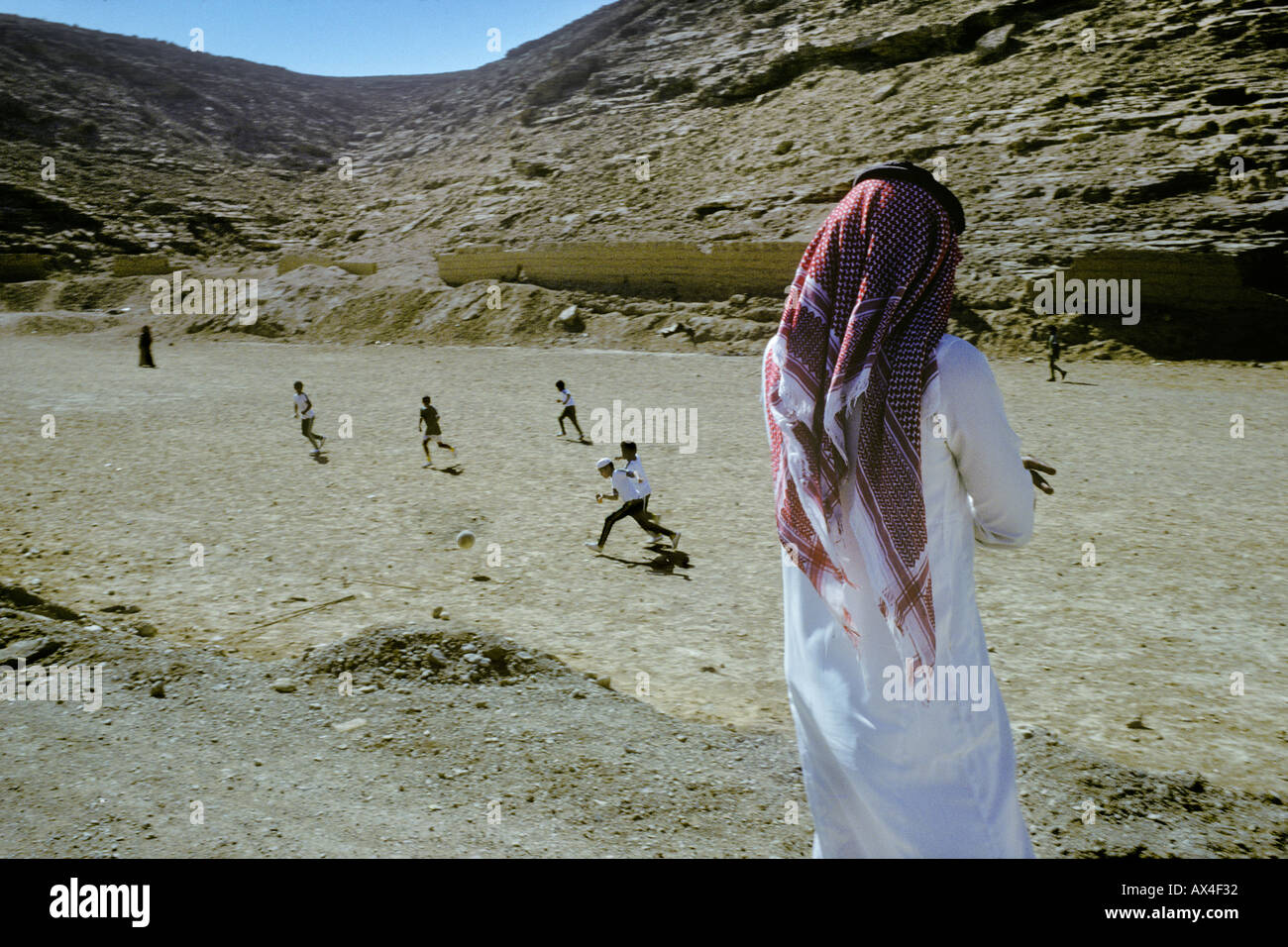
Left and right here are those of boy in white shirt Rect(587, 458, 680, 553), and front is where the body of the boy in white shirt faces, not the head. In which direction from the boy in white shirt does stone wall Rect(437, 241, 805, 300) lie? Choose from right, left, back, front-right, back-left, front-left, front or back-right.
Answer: right

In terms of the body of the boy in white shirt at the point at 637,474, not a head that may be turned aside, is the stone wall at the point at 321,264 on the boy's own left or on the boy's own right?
on the boy's own right

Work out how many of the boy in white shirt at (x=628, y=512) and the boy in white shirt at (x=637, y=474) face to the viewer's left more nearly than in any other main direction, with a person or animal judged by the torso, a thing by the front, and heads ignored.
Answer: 2

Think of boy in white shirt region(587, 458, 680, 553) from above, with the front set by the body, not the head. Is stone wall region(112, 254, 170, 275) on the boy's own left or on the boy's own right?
on the boy's own right

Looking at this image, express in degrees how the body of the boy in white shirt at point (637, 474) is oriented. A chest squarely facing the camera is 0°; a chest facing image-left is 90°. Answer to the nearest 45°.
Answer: approximately 90°

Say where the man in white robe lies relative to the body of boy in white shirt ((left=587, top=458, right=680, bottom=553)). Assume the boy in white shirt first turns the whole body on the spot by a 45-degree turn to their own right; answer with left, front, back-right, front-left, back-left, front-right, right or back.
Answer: back-left

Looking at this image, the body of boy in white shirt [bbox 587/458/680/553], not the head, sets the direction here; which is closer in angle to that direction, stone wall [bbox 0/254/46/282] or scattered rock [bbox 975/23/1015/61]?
the stone wall

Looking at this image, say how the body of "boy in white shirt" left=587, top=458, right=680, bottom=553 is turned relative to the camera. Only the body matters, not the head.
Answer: to the viewer's left

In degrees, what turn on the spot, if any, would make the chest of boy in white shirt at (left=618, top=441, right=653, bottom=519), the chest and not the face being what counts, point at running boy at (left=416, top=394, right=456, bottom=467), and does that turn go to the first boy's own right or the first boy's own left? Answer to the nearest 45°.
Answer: approximately 45° to the first boy's own right
